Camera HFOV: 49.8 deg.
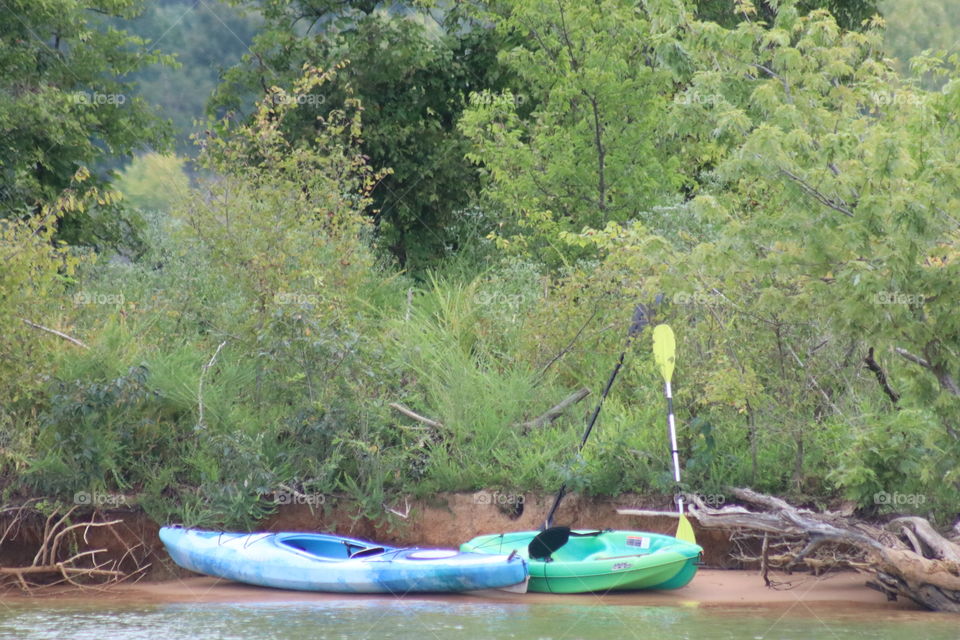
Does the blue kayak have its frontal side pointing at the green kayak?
no

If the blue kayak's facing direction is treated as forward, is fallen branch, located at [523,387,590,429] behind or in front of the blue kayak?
behind

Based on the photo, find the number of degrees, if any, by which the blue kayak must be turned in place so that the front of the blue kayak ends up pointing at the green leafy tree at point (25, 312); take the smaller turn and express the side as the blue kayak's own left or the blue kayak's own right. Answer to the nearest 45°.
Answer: approximately 45° to the blue kayak's own right

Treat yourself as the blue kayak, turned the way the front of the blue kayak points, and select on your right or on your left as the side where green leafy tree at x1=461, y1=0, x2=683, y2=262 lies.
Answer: on your right

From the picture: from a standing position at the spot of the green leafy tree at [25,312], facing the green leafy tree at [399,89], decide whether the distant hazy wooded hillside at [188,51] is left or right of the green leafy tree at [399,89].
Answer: left

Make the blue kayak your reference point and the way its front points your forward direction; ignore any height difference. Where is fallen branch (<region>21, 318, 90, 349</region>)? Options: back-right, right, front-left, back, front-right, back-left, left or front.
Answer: front-right

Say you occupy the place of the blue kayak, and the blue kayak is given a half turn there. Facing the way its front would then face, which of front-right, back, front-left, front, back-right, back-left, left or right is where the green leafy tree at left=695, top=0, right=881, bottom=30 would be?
front-left

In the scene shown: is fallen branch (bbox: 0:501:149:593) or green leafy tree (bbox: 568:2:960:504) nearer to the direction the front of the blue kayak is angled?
the fallen branch

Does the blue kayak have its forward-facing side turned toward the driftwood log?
no

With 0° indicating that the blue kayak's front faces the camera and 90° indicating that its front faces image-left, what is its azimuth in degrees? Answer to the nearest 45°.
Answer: approximately 90°

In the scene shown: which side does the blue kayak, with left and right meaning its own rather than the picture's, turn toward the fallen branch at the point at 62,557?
front

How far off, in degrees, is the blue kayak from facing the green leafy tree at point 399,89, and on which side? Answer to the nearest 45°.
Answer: approximately 90° to its right

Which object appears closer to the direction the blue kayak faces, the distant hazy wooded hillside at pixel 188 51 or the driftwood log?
the distant hazy wooded hillside
